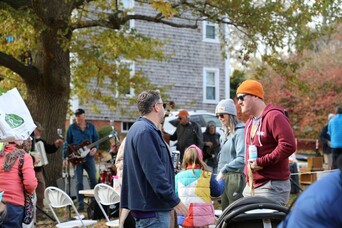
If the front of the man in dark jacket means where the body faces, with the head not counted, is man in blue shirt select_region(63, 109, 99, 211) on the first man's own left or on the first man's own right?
on the first man's own left

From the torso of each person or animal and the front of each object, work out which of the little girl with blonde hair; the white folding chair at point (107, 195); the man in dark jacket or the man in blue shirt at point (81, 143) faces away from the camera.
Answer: the little girl with blonde hair

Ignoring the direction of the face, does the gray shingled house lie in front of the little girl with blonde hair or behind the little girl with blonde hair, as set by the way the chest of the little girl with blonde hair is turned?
in front

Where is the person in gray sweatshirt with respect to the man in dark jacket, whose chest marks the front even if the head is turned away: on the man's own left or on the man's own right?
on the man's own left

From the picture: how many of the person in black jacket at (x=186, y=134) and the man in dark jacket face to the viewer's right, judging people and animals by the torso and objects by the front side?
1

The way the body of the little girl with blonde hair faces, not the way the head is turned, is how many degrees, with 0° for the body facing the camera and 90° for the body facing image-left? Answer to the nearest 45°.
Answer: approximately 180°

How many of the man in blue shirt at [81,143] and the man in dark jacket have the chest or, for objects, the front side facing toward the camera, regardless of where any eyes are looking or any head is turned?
1

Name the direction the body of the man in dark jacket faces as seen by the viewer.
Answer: to the viewer's right

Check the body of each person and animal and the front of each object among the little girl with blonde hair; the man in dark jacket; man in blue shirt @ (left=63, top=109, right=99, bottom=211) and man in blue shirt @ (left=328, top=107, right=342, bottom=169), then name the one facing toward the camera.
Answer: man in blue shirt @ (left=63, top=109, right=99, bottom=211)

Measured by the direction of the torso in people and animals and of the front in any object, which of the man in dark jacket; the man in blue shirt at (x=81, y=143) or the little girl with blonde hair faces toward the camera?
the man in blue shirt

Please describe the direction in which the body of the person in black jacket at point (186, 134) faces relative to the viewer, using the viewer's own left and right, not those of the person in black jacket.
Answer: facing the viewer and to the left of the viewer
